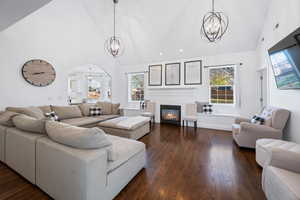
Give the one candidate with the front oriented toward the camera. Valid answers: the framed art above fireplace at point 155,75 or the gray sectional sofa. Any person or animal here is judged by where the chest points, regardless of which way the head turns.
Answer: the framed art above fireplace

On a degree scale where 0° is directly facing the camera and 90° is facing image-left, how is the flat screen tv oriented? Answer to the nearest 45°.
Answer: approximately 45°

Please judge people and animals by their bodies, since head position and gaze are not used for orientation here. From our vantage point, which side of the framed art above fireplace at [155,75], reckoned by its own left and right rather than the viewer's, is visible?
front

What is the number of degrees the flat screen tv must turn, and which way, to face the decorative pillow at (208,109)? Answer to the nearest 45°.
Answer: approximately 90° to its right

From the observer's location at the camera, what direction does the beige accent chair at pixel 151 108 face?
facing the viewer and to the left of the viewer

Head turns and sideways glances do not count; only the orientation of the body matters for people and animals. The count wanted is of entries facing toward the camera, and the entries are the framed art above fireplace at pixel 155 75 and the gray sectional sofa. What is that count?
1

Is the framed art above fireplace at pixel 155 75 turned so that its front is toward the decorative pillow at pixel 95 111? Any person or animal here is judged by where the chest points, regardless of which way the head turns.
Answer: no

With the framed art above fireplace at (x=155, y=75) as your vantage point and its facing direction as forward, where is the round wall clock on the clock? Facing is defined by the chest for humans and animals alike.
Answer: The round wall clock is roughly at 2 o'clock from the framed art above fireplace.

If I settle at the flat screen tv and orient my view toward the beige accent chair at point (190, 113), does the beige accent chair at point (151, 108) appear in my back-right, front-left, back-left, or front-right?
front-left

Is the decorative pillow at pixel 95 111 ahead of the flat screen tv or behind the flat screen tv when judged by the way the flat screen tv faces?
ahead

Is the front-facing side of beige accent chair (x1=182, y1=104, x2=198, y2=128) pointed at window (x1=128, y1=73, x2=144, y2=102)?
no

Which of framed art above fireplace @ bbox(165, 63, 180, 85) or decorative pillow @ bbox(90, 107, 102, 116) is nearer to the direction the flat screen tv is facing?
the decorative pillow

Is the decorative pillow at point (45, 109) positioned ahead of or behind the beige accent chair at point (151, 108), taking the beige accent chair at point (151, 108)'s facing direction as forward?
ahead

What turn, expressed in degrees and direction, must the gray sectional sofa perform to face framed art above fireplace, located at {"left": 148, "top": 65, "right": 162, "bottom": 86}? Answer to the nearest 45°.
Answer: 0° — it already faces it
